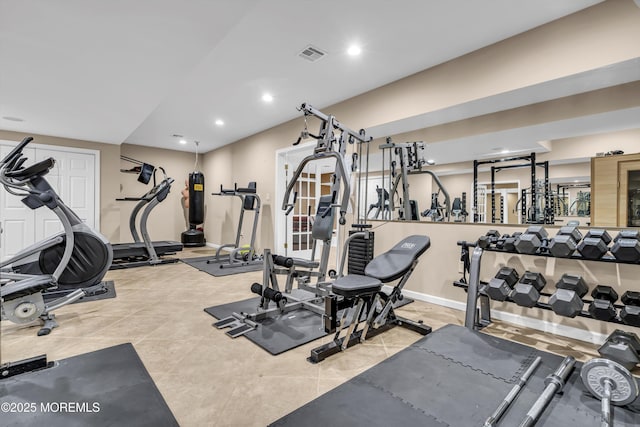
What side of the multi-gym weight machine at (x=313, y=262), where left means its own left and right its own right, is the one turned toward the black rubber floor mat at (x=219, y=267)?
right

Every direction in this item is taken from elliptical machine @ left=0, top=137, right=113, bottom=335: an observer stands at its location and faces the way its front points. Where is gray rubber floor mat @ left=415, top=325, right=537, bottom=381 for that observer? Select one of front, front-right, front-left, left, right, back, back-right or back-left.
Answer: front-right

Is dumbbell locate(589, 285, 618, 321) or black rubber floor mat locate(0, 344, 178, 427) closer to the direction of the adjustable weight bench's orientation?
the black rubber floor mat

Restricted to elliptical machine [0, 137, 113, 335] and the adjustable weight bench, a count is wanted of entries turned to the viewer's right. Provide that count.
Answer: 1

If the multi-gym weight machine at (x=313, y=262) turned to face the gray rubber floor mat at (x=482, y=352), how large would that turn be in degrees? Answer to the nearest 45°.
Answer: approximately 90° to its left

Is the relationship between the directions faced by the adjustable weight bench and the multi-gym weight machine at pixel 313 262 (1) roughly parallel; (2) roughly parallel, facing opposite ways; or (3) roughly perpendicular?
roughly parallel

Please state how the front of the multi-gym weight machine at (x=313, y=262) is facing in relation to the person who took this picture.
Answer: facing the viewer and to the left of the viewer

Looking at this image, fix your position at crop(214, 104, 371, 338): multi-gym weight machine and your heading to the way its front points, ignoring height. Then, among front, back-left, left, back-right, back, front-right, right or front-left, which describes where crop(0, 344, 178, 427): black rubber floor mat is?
front

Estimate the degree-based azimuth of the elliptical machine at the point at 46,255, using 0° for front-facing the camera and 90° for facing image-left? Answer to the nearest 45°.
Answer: approximately 270°

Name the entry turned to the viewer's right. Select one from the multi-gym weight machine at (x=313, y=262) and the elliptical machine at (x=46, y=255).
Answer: the elliptical machine

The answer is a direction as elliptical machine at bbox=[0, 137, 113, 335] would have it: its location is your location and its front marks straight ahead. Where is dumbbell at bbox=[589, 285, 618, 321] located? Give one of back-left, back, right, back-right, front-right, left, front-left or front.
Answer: front-right
